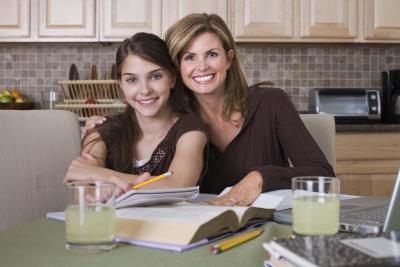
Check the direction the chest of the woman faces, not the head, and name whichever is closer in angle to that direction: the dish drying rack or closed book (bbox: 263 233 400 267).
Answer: the closed book

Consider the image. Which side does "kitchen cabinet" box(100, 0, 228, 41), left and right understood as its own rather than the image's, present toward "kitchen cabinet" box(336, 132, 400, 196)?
left

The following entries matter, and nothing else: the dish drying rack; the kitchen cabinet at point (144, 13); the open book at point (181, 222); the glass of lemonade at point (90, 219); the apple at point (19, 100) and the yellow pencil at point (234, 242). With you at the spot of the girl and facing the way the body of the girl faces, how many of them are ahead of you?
3

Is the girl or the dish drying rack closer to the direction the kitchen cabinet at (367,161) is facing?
the girl

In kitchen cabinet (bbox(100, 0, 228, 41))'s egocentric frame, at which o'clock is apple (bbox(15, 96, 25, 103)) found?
The apple is roughly at 3 o'clock from the kitchen cabinet.

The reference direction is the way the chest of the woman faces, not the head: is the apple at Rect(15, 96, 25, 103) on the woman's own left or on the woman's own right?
on the woman's own right

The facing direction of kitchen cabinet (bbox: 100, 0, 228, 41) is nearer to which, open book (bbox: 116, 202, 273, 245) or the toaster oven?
the open book

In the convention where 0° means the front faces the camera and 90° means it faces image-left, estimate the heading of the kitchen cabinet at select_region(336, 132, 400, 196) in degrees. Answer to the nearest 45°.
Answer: approximately 0°
